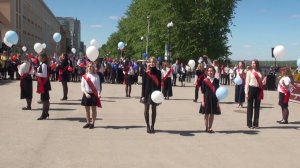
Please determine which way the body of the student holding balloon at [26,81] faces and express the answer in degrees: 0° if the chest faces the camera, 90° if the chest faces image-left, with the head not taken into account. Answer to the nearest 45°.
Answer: approximately 45°

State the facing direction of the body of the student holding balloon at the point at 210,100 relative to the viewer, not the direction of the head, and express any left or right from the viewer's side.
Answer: facing the viewer

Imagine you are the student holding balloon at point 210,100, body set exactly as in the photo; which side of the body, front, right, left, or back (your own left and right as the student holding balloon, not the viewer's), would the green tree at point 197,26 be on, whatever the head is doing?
back

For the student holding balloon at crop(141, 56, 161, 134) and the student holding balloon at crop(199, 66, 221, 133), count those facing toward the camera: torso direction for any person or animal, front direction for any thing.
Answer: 2

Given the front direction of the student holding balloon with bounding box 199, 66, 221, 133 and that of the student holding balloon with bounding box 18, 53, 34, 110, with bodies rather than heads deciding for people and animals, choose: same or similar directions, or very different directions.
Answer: same or similar directions

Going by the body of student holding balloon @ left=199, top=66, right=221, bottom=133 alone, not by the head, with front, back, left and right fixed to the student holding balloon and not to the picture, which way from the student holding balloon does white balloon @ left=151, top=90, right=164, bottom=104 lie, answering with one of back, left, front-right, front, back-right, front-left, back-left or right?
front-right

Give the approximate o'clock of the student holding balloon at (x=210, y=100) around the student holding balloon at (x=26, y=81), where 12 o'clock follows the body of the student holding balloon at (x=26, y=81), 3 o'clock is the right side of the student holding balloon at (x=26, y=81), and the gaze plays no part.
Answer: the student holding balloon at (x=210, y=100) is roughly at 9 o'clock from the student holding balloon at (x=26, y=81).

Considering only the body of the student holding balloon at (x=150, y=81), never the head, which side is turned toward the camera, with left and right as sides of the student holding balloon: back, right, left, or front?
front

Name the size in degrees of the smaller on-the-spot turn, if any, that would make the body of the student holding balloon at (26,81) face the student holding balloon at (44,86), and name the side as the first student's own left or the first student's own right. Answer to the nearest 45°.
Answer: approximately 45° to the first student's own left
